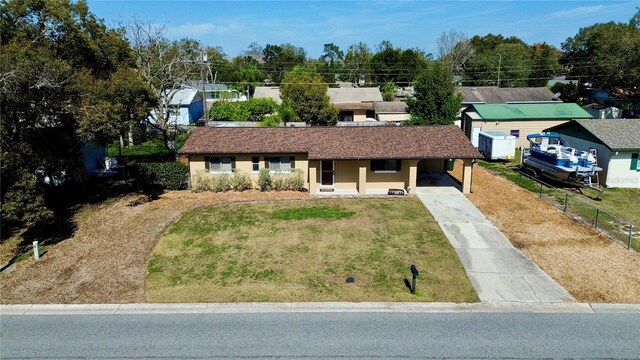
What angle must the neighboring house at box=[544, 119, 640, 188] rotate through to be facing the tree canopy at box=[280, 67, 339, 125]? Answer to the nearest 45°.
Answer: approximately 90° to its right

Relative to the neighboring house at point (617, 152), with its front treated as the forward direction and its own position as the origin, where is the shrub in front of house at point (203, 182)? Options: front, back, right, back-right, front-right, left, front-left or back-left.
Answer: front-right

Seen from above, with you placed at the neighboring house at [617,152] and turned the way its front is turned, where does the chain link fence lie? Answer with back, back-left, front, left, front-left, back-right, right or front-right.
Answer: front

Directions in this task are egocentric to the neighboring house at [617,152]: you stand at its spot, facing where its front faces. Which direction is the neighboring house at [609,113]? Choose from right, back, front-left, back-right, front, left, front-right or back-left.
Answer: back

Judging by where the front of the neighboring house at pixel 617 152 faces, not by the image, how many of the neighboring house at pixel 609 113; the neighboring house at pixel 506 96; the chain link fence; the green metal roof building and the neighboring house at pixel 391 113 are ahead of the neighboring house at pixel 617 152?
1

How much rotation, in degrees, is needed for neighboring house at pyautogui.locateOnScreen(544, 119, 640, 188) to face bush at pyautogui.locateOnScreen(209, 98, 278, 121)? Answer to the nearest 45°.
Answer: approximately 90° to its right

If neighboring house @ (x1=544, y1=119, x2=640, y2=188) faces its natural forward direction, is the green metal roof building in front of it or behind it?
behind

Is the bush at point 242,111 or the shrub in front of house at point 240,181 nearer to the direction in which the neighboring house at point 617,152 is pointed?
the shrub in front of house

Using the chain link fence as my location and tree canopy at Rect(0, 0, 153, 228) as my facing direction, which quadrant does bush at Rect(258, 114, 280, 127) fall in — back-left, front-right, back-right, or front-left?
front-right

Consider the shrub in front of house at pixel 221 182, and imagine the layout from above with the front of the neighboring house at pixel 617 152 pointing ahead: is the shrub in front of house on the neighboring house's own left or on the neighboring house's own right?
on the neighboring house's own right

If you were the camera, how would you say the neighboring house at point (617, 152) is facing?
facing the viewer

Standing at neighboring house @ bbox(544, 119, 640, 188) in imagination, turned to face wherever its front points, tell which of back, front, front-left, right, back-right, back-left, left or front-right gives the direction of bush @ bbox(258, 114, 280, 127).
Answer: right

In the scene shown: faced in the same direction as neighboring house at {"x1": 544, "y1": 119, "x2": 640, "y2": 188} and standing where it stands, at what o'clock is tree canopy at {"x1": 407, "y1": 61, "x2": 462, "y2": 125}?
The tree canopy is roughly at 4 o'clock from the neighboring house.

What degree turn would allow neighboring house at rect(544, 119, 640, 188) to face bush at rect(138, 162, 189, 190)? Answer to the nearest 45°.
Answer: approximately 45° to its right

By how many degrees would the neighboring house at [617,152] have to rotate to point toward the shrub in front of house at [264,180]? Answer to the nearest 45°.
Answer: approximately 45° to its right

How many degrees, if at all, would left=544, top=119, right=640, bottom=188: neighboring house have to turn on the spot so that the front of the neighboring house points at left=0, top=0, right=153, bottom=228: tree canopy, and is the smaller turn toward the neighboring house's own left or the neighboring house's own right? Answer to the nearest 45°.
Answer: approximately 45° to the neighboring house's own right

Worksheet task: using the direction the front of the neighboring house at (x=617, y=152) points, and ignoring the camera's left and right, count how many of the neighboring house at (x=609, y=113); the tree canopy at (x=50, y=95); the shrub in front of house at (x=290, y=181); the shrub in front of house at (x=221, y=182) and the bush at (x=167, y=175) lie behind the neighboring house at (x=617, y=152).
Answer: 1
